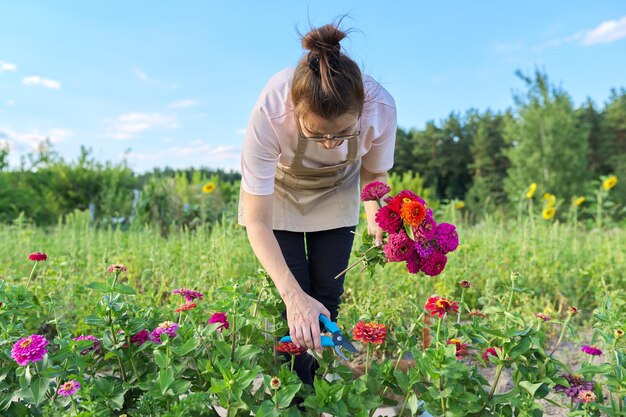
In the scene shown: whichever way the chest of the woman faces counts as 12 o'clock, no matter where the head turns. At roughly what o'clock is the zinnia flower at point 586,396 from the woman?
The zinnia flower is roughly at 10 o'clock from the woman.

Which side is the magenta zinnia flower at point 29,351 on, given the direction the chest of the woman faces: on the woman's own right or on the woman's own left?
on the woman's own right

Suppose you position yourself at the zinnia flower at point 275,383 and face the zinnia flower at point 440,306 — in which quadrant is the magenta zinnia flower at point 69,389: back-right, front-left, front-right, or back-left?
back-left

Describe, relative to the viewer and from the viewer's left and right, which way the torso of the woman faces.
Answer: facing the viewer

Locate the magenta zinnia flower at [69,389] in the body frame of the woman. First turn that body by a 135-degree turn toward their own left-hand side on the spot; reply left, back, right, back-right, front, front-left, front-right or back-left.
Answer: back

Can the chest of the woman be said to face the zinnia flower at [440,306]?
no

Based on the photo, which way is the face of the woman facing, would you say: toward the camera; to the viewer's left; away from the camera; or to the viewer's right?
toward the camera
